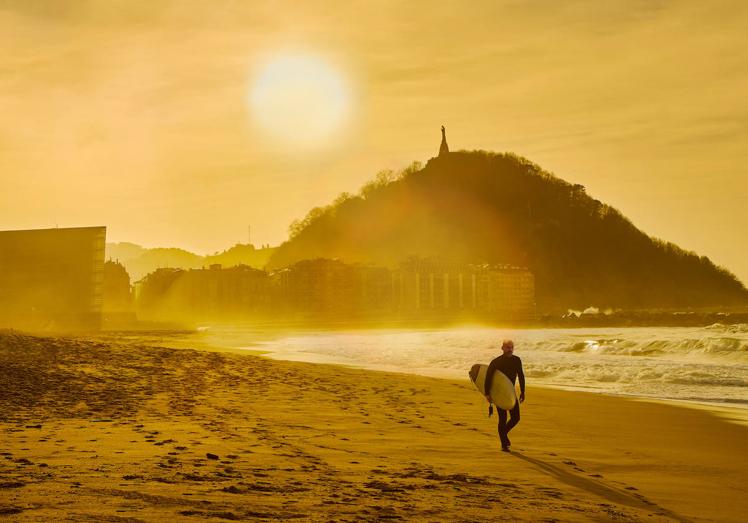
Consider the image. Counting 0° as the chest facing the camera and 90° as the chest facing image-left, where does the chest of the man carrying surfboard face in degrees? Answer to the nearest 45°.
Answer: approximately 0°
